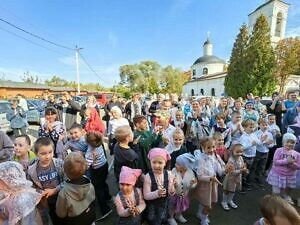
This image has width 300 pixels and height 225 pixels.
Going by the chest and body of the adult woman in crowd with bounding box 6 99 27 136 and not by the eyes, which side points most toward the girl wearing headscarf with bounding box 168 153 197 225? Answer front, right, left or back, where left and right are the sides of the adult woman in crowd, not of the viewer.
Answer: front

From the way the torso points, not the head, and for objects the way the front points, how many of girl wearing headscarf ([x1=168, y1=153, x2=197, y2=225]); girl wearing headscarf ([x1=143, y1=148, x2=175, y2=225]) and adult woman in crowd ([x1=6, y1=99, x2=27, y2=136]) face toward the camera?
3

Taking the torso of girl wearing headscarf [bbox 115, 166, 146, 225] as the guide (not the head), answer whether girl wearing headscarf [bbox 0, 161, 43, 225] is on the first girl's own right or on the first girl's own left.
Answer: on the first girl's own right

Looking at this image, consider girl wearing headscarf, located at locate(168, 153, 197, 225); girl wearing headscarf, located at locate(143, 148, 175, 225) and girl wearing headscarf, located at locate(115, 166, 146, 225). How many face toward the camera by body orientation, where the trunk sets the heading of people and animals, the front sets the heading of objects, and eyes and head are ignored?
3

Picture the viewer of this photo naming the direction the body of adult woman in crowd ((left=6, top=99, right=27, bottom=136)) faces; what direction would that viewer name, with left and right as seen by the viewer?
facing the viewer

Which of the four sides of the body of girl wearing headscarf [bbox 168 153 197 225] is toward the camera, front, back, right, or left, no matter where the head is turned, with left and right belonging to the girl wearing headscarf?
front

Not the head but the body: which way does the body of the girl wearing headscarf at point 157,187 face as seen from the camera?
toward the camera

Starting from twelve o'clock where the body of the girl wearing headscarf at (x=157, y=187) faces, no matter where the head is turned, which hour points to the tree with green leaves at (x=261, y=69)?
The tree with green leaves is roughly at 7 o'clock from the girl wearing headscarf.

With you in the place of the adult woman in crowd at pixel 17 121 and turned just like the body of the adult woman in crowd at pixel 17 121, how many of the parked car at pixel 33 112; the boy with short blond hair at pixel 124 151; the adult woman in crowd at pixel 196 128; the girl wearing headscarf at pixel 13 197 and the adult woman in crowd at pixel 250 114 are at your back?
1

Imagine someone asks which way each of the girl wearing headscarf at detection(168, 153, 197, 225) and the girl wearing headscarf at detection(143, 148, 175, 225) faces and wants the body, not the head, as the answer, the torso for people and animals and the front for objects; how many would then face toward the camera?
2
